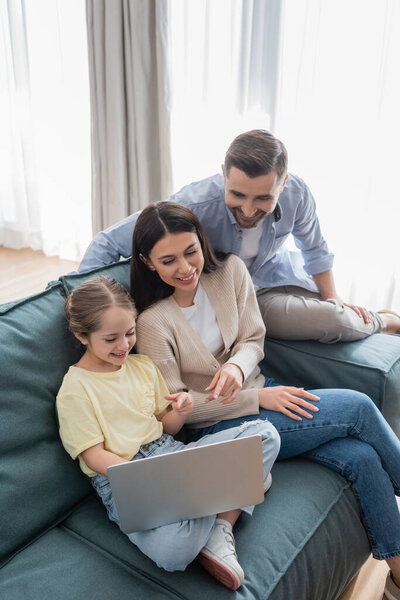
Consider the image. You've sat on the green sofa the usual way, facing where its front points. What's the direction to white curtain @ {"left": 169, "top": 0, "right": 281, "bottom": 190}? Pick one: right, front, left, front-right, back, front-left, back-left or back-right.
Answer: back-left

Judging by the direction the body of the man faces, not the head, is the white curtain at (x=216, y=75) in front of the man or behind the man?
behind

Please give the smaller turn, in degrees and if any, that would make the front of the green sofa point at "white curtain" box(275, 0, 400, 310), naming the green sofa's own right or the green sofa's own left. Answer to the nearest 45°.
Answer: approximately 90° to the green sofa's own left

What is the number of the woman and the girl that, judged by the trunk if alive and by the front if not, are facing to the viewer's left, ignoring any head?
0

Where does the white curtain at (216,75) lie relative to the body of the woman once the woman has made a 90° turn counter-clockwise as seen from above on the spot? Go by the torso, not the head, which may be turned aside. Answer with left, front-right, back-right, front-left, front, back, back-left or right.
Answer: front-left

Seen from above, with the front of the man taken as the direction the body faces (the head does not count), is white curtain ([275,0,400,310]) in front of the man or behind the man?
behind

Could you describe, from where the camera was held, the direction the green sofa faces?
facing the viewer and to the right of the viewer
